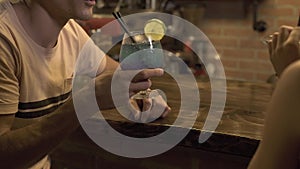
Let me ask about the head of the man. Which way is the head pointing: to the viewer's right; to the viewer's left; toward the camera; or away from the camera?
to the viewer's right

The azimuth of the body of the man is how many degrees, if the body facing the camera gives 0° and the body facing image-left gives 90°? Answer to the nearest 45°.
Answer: approximately 315°

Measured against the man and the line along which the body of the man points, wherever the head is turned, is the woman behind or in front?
in front
